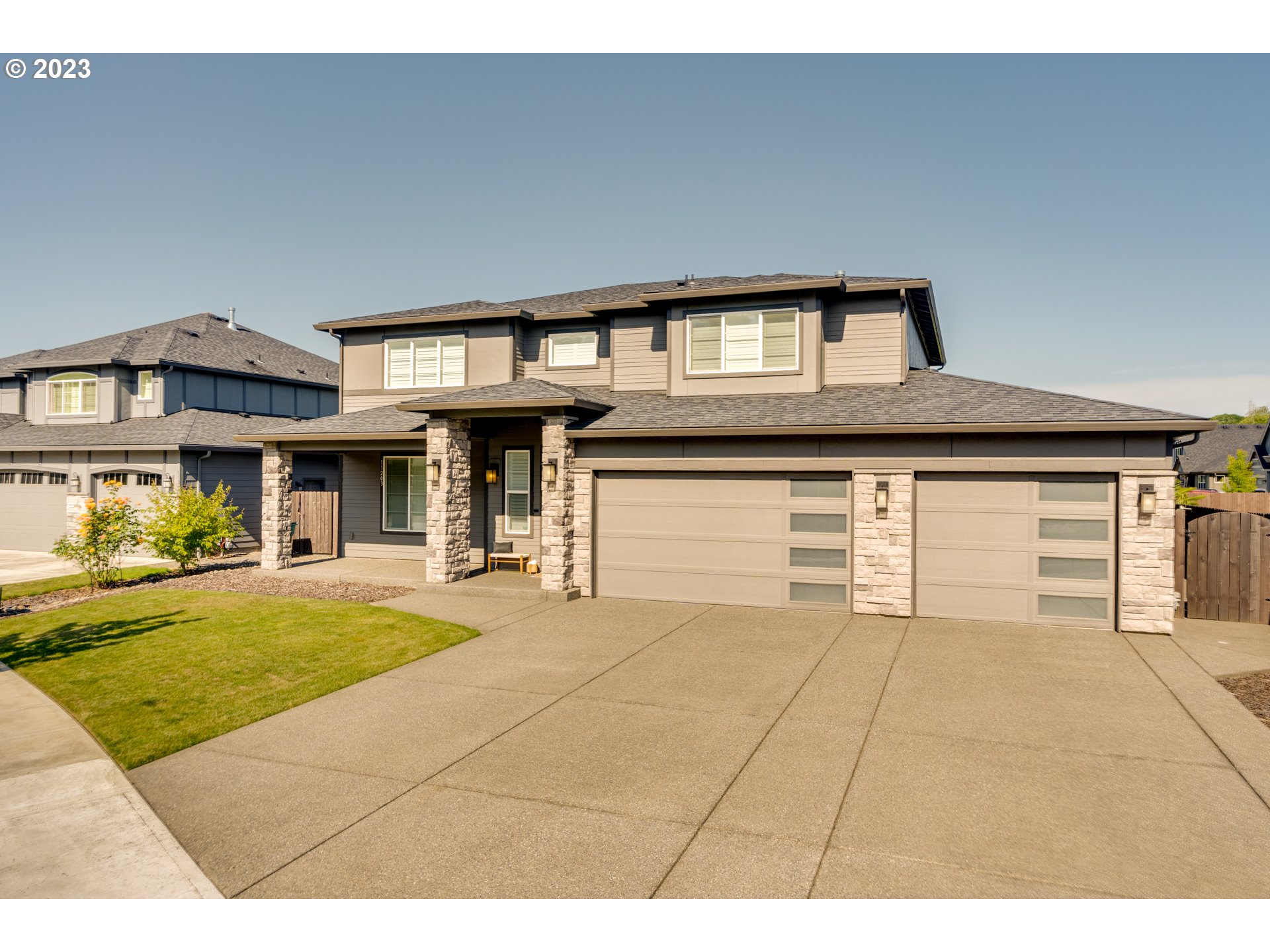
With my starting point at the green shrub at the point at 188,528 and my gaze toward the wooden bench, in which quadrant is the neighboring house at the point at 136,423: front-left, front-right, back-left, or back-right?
back-left

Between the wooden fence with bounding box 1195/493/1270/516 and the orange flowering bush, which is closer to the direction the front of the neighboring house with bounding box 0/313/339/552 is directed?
the orange flowering bush

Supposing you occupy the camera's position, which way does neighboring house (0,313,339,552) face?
facing the viewer and to the left of the viewer

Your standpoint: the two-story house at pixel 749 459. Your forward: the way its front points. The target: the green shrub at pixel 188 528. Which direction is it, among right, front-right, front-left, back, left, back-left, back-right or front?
right

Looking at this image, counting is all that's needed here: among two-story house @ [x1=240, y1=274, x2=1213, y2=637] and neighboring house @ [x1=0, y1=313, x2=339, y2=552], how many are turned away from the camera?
0

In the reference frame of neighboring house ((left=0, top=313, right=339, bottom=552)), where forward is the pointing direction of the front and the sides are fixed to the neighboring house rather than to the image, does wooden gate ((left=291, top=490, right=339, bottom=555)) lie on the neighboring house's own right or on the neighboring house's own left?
on the neighboring house's own left

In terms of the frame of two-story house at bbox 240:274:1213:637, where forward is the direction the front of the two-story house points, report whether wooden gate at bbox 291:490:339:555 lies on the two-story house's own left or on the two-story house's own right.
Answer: on the two-story house's own right

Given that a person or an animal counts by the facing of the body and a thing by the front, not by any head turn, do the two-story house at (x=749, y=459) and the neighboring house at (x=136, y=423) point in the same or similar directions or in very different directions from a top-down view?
same or similar directions

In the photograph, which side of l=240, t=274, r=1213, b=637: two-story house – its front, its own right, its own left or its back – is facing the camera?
front

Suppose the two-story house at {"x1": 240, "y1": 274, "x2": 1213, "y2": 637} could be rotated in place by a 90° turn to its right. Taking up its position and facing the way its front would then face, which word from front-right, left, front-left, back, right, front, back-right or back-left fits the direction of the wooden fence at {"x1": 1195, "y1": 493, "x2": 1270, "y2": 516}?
back-right

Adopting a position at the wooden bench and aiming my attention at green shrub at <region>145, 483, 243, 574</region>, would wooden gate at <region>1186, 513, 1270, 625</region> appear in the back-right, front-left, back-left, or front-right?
back-left

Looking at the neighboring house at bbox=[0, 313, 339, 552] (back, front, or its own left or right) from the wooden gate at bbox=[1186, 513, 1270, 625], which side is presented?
left

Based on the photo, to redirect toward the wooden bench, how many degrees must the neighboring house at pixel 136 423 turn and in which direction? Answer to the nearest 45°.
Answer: approximately 90° to its left

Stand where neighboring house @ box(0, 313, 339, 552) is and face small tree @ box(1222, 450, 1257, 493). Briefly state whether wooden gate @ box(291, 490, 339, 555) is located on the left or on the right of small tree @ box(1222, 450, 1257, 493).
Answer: right

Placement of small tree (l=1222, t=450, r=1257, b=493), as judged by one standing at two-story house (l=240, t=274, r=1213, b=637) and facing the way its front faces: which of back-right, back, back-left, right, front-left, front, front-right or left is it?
back-left

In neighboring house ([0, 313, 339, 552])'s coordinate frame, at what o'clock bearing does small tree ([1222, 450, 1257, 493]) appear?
The small tree is roughly at 8 o'clock from the neighboring house.

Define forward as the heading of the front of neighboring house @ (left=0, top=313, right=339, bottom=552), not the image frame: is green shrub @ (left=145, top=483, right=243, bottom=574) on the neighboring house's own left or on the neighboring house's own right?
on the neighboring house's own left
